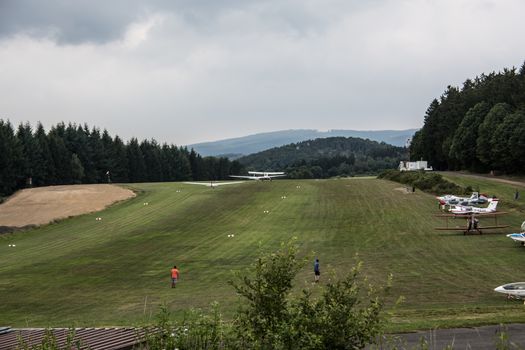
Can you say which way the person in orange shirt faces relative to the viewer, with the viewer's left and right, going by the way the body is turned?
facing away from the viewer

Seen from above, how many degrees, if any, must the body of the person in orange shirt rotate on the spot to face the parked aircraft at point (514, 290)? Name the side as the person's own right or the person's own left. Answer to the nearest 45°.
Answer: approximately 135° to the person's own right

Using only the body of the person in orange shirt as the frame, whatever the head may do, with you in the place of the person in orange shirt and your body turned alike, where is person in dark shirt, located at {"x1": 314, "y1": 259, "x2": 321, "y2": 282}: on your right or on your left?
on your right

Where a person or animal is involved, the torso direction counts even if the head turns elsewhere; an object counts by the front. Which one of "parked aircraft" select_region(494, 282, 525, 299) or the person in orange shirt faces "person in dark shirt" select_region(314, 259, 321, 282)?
the parked aircraft

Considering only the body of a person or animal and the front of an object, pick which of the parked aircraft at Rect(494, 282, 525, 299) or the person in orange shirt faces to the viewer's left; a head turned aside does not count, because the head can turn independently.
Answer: the parked aircraft

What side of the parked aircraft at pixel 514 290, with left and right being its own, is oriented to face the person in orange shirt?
front

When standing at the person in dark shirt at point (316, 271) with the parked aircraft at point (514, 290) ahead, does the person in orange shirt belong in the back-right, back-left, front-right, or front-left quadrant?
back-right

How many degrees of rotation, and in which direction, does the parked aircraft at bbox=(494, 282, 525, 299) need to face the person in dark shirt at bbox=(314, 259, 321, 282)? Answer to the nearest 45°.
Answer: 0° — it already faces them

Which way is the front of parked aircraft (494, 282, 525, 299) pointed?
to the viewer's left

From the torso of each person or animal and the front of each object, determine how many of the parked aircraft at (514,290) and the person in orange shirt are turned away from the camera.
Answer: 1

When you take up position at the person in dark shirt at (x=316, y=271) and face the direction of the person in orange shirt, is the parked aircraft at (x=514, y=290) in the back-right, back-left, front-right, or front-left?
back-left
